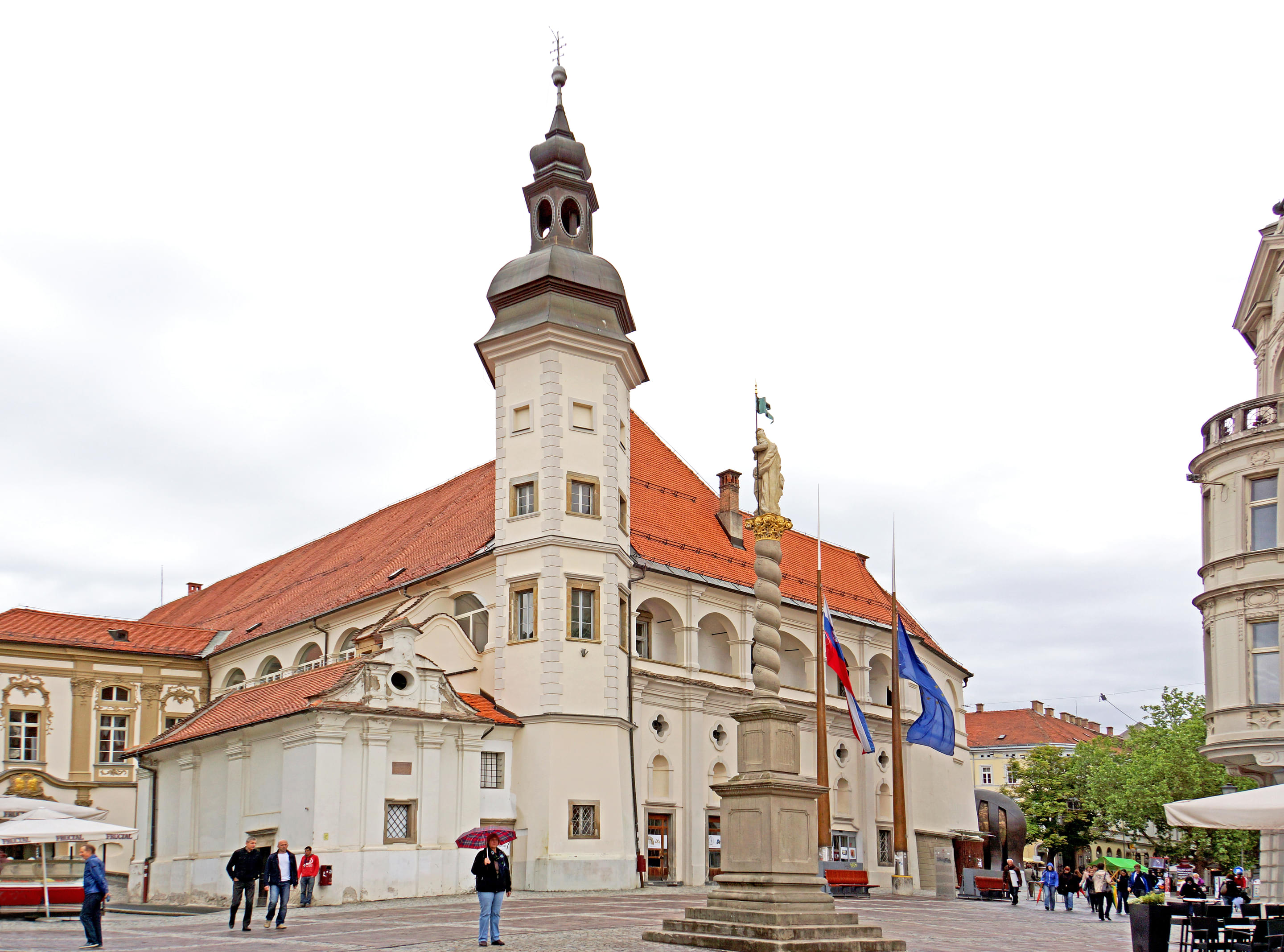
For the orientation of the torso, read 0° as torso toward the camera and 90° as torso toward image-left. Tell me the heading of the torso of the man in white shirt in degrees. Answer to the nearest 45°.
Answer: approximately 0°

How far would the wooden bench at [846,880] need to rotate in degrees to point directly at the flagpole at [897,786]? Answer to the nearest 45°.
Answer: approximately 135° to its left

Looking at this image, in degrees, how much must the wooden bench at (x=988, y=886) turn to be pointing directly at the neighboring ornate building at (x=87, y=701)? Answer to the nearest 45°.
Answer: approximately 135° to its right

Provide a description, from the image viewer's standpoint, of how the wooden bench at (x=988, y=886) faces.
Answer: facing the viewer and to the right of the viewer
